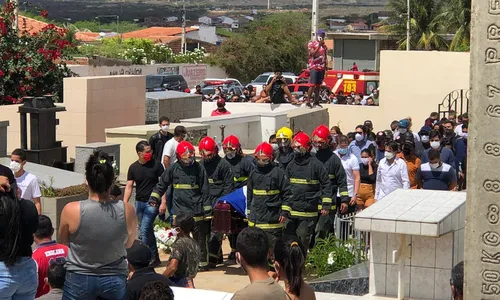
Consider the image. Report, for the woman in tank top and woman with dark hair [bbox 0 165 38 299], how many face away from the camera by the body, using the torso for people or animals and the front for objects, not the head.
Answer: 2

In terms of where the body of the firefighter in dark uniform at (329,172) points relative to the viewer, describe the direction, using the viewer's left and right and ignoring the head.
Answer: facing the viewer and to the left of the viewer

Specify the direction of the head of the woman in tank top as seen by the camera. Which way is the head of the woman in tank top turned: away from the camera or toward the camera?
away from the camera

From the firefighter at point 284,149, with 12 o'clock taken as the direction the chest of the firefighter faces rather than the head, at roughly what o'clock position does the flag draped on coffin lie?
The flag draped on coffin is roughly at 12 o'clock from the firefighter.

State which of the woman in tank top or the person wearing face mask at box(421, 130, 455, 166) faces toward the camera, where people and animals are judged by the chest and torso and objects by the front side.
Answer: the person wearing face mask

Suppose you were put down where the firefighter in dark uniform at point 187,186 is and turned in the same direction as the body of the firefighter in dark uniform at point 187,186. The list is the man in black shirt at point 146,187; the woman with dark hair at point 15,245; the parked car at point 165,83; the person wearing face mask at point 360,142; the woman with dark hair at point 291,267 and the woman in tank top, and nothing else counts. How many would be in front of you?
3

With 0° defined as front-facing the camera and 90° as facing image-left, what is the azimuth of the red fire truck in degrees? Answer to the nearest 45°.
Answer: approximately 90°

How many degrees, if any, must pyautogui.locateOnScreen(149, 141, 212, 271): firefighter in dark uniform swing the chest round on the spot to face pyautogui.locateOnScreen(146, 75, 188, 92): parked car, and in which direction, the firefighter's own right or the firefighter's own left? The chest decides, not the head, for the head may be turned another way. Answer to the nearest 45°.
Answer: approximately 180°

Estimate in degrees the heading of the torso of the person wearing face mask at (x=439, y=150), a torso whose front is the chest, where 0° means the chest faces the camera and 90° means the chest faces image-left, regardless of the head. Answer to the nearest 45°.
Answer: approximately 0°

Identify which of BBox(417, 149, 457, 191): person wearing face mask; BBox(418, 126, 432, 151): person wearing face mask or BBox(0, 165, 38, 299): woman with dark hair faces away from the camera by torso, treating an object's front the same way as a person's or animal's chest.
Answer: the woman with dark hair

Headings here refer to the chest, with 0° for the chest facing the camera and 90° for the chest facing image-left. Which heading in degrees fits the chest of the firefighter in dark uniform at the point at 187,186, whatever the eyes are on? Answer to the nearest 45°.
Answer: approximately 0°

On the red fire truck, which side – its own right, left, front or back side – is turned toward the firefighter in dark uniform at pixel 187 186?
left
